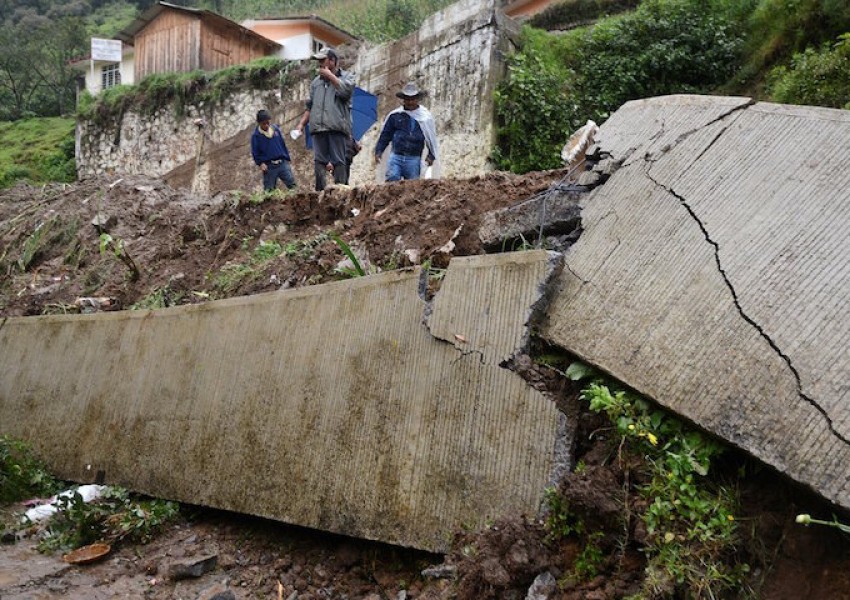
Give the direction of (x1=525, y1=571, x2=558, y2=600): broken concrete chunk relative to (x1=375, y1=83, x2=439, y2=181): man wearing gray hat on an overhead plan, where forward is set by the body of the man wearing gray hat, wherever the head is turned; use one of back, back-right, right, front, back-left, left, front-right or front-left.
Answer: front

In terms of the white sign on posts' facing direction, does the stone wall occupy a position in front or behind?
in front

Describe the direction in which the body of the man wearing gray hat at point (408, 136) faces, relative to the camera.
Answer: toward the camera

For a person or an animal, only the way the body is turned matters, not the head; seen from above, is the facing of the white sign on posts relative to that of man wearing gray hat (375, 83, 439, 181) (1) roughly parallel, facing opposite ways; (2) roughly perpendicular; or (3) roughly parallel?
roughly parallel

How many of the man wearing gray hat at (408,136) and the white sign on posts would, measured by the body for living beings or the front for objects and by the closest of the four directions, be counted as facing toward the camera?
2

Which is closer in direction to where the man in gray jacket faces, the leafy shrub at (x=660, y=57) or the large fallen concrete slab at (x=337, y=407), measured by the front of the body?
the large fallen concrete slab

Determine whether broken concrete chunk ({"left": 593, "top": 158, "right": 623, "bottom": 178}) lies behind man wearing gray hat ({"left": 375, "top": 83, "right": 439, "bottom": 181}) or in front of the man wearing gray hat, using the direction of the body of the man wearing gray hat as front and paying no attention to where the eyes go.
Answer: in front

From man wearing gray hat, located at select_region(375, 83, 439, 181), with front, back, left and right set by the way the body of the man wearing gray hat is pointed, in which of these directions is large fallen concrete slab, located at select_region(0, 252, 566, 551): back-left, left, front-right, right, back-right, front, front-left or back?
front

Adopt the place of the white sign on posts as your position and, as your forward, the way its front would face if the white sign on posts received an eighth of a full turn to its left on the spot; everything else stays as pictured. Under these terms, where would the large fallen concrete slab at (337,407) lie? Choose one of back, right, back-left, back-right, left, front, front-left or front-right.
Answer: front-right

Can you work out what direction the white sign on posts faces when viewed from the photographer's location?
facing the viewer

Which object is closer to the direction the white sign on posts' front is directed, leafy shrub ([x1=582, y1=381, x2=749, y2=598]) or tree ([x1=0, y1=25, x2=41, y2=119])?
the leafy shrub

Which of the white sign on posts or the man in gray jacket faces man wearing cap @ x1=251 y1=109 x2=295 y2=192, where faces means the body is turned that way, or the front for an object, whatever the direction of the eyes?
the white sign on posts
